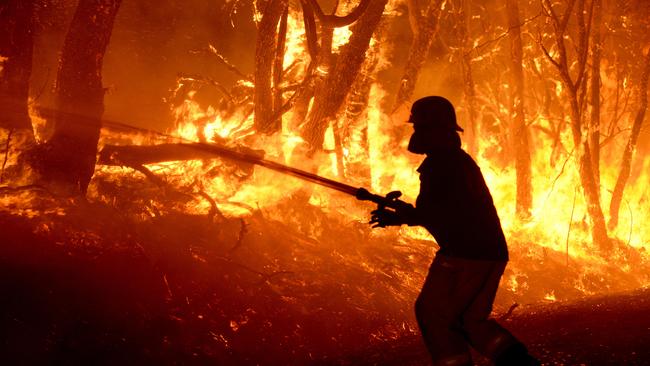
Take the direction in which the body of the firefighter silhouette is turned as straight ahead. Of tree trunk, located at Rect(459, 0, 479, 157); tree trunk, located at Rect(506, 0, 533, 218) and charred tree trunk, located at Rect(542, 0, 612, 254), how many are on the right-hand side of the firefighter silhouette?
3

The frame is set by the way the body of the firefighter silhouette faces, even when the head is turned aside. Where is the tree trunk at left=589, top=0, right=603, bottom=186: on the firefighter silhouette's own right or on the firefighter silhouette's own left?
on the firefighter silhouette's own right

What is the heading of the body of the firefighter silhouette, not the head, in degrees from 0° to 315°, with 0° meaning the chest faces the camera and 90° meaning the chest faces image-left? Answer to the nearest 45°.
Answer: approximately 90°

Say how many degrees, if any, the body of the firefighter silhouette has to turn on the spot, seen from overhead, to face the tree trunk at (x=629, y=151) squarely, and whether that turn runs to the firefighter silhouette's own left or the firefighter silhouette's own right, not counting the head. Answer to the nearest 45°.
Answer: approximately 90° to the firefighter silhouette's own right

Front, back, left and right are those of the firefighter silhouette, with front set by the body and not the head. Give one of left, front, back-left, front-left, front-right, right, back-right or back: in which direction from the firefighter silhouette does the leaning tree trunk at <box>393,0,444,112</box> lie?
right

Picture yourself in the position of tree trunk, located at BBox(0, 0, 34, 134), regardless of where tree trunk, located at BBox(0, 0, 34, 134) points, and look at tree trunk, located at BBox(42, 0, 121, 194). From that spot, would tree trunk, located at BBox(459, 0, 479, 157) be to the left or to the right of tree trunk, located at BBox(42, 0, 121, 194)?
left

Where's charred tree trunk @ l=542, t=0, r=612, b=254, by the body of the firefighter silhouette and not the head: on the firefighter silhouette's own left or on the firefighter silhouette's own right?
on the firefighter silhouette's own right

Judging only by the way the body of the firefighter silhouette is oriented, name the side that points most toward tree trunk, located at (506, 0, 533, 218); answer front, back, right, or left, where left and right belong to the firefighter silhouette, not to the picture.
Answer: right

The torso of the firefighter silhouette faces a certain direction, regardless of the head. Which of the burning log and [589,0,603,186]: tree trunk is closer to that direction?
the burning log

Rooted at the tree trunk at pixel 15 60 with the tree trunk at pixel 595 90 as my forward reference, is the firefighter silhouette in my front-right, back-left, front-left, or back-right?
front-right
